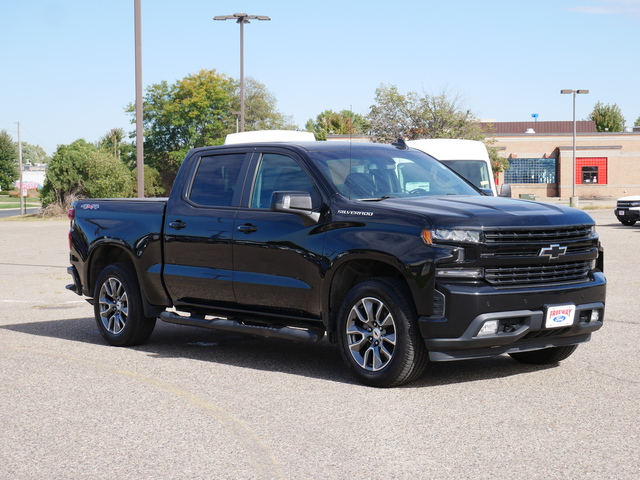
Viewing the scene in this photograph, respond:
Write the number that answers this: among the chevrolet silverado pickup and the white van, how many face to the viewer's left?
0

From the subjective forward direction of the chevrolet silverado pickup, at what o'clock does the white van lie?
The white van is roughly at 8 o'clock from the chevrolet silverado pickup.

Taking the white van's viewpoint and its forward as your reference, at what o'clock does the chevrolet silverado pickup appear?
The chevrolet silverado pickup is roughly at 12 o'clock from the white van.

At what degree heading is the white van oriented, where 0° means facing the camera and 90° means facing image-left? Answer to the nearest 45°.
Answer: approximately 0°

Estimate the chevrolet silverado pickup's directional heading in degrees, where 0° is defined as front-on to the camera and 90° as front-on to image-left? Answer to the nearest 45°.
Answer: approximately 315°

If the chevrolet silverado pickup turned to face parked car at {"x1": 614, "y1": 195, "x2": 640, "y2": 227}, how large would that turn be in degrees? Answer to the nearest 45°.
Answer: approximately 135° to its left
